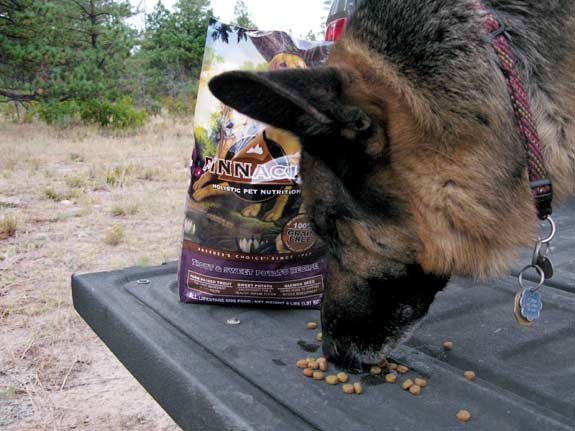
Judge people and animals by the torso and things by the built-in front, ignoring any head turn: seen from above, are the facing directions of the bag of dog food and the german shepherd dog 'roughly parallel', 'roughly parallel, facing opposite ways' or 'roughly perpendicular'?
roughly perpendicular

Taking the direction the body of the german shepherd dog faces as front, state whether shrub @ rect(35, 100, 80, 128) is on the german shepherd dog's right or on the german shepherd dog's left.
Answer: on the german shepherd dog's right

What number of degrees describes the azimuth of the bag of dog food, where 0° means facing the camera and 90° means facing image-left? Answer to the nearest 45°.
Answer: approximately 0°

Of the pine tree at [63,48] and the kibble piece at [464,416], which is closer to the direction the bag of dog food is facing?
the kibble piece

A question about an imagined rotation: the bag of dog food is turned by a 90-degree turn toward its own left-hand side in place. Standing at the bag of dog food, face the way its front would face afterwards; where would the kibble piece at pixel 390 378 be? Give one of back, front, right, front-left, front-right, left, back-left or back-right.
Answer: front-right

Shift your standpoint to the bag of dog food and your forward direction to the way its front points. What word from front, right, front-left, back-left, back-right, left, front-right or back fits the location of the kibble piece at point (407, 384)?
front-left

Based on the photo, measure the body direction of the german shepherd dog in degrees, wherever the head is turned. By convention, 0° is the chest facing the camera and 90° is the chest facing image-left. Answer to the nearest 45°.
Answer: approximately 90°

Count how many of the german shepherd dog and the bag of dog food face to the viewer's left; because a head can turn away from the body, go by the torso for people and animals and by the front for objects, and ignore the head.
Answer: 1

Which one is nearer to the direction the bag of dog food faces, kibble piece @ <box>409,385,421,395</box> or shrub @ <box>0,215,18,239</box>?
the kibble piece

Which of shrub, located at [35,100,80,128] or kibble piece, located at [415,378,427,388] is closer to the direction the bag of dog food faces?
the kibble piece

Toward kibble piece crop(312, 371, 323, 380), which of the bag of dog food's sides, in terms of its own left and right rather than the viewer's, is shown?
front

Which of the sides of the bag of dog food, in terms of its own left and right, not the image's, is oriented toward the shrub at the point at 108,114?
back
